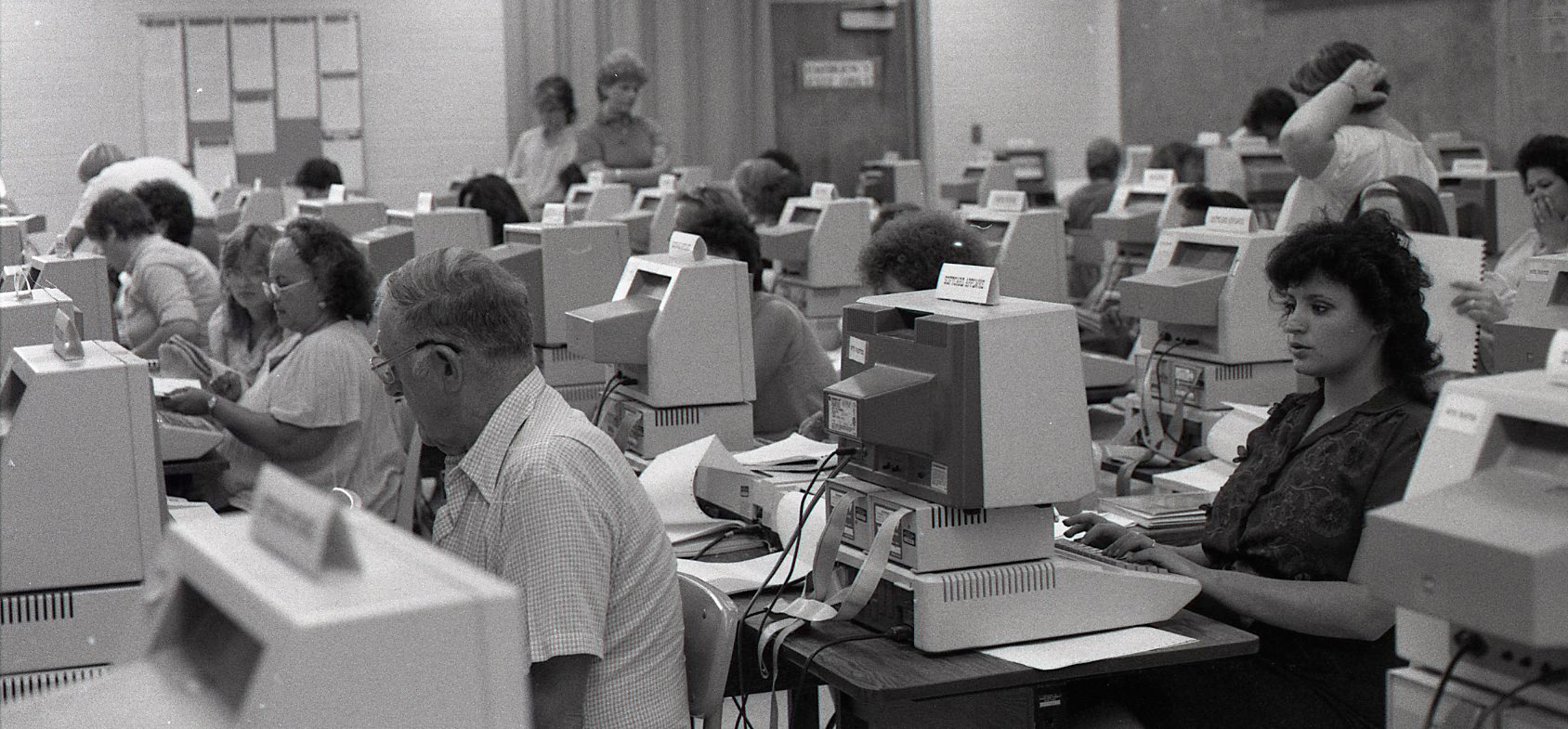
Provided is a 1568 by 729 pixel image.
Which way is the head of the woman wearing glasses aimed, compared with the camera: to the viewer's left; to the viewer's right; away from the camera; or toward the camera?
to the viewer's left

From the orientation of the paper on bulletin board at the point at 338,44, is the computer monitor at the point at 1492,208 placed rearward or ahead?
ahead

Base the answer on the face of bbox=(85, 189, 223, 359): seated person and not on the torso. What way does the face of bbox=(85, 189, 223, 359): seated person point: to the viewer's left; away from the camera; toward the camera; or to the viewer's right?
to the viewer's left

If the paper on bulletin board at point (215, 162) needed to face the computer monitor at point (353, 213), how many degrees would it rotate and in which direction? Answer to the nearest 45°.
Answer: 0° — it already faces it

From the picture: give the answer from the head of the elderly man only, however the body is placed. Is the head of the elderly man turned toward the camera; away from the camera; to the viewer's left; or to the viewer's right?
to the viewer's left

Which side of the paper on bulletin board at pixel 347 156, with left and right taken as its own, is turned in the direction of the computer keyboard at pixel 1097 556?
front

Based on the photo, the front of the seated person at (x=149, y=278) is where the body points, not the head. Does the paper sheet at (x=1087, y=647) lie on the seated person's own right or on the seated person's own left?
on the seated person's own left
